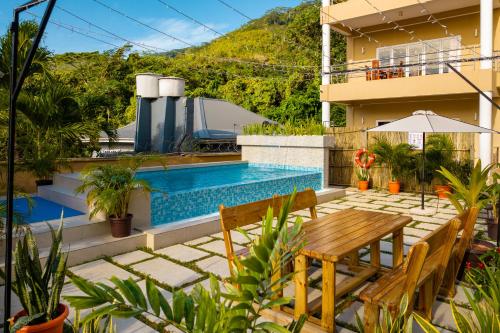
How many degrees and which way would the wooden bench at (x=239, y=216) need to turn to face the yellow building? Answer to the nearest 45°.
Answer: approximately 90° to its left

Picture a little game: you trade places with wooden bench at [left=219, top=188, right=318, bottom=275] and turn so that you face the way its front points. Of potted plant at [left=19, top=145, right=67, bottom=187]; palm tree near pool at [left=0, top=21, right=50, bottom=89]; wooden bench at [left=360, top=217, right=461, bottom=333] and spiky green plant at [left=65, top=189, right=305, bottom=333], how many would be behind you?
2

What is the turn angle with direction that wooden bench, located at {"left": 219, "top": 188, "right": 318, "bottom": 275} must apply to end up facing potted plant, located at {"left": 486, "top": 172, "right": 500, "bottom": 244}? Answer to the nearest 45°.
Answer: approximately 90° to its left

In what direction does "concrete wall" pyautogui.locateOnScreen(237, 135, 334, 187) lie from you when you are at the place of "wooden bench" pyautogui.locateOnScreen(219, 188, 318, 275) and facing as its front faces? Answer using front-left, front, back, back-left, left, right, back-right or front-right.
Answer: back-left

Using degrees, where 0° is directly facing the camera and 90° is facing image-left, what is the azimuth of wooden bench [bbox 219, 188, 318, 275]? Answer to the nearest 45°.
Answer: approximately 315°

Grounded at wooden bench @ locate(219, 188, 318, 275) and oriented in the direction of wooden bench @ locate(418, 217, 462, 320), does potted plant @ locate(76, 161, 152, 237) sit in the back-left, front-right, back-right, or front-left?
back-left

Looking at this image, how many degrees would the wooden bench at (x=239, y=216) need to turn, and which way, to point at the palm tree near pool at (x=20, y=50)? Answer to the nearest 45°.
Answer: approximately 180°

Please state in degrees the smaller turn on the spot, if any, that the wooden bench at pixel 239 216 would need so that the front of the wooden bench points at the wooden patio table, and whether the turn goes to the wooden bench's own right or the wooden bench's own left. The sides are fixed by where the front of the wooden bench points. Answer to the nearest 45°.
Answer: approximately 45° to the wooden bench's own left

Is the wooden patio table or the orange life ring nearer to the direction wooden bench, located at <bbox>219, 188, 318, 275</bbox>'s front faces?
the wooden patio table

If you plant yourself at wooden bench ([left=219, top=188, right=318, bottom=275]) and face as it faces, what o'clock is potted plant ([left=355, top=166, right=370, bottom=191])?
The potted plant is roughly at 8 o'clock from the wooden bench.

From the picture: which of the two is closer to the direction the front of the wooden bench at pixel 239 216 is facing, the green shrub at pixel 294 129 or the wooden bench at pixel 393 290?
the wooden bench at pixel 393 290

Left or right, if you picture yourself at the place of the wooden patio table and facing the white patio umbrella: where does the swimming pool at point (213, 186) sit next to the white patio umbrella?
left

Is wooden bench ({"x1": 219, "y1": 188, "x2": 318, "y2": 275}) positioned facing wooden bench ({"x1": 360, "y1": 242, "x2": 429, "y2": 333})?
yes

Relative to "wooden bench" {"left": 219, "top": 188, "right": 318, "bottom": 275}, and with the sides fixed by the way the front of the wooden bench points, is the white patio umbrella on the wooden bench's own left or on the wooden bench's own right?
on the wooden bench's own left
